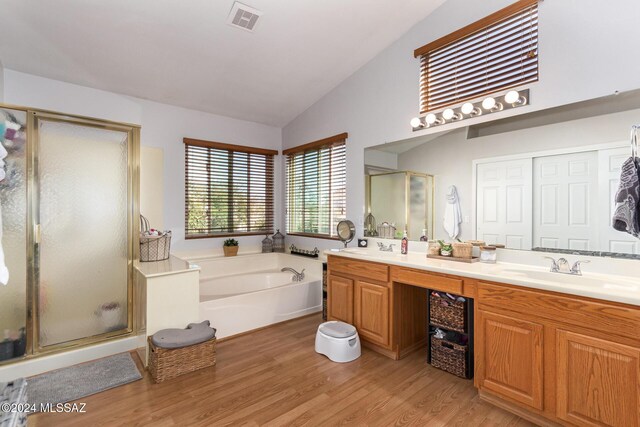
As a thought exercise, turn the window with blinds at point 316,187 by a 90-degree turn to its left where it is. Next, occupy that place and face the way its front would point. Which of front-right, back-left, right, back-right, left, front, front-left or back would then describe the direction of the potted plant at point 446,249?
front

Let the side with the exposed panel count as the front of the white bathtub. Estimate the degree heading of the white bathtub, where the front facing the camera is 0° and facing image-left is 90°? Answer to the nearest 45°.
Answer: approximately 315°

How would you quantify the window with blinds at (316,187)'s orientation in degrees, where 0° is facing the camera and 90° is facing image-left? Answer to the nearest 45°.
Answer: approximately 45°

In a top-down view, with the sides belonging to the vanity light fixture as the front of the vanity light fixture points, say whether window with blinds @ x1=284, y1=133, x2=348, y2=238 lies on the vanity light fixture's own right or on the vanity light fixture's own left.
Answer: on the vanity light fixture's own right

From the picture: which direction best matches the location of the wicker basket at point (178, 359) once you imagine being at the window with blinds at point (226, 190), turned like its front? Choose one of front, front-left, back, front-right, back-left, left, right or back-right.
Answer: front-right

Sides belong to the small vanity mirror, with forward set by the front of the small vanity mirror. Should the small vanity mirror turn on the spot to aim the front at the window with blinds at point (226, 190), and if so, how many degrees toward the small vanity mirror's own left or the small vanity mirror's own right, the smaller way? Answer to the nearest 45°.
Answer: approximately 45° to the small vanity mirror's own right

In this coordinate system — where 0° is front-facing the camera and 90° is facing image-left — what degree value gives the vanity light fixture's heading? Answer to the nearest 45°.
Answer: approximately 45°

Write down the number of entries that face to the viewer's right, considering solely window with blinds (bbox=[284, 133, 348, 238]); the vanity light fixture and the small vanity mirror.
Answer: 0

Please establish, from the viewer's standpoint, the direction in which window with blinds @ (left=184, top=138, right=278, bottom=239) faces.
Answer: facing the viewer and to the right of the viewer

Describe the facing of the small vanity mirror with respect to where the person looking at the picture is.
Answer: facing the viewer and to the left of the viewer

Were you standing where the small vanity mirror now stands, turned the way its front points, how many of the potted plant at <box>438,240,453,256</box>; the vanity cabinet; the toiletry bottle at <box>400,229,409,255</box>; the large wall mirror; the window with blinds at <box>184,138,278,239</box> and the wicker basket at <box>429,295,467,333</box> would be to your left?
5

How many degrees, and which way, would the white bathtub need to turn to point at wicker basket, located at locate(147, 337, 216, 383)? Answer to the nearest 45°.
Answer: approximately 90° to its right

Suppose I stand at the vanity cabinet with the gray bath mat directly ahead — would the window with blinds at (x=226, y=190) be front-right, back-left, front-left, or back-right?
front-right

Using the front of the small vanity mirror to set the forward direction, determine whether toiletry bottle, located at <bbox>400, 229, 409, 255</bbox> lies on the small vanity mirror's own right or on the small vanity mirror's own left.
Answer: on the small vanity mirror's own left
